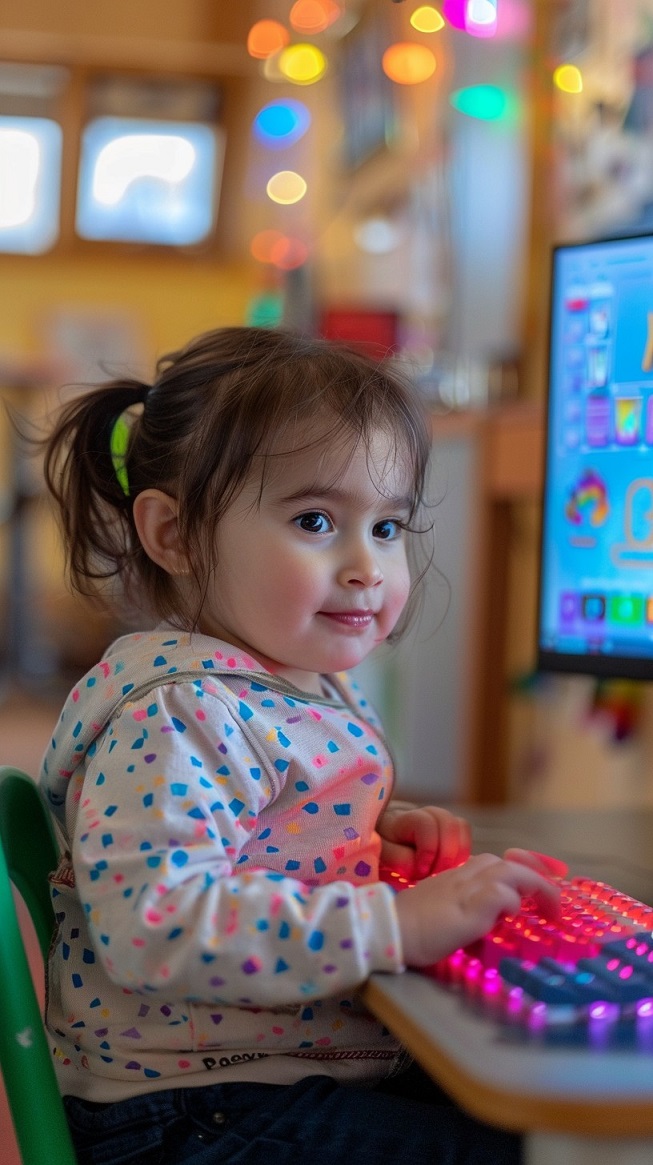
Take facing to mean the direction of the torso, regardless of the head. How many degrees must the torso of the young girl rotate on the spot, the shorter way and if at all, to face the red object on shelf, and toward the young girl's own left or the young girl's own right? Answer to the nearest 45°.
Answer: approximately 135° to the young girl's own left

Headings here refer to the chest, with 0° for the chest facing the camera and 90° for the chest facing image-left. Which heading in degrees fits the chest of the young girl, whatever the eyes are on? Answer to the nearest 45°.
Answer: approximately 315°
